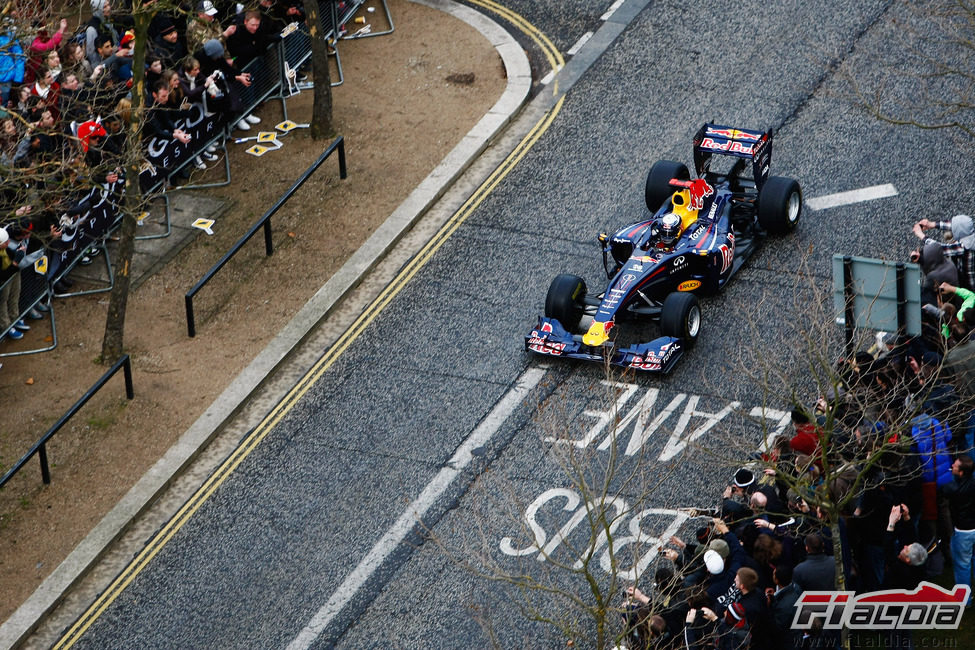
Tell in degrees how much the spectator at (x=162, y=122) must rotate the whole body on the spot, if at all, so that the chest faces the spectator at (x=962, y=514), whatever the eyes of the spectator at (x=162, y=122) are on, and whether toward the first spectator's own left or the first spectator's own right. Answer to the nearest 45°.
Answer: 0° — they already face them

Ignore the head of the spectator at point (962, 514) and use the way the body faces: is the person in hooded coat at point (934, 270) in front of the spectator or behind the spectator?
in front

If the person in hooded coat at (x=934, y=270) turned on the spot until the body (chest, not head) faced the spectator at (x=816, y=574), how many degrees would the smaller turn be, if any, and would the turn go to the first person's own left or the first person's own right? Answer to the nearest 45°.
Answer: approximately 90° to the first person's own left

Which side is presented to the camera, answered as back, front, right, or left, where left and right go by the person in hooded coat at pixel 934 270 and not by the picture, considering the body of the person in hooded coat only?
left

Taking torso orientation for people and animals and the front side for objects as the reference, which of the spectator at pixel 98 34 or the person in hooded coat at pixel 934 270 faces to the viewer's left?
the person in hooded coat

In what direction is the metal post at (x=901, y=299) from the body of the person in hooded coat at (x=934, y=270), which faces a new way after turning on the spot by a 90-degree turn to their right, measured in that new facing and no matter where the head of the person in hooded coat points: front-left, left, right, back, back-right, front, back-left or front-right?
back

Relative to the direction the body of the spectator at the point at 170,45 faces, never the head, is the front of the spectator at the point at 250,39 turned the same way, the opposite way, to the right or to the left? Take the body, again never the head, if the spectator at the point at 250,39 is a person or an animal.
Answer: the same way

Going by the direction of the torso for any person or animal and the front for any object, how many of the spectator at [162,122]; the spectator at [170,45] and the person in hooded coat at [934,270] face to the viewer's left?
1

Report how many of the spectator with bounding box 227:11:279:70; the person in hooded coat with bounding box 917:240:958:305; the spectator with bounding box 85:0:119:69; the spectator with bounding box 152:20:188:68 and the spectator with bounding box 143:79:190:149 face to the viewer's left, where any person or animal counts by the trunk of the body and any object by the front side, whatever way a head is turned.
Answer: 1

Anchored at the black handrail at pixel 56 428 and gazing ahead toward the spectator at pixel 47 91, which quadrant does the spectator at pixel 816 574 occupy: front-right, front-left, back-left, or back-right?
back-right

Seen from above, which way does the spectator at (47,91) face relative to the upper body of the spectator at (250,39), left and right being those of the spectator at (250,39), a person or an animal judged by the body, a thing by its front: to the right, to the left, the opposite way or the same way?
the same way

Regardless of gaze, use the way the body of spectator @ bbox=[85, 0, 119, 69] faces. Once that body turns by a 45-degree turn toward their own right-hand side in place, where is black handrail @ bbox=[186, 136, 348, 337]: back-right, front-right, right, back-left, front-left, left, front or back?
front-left

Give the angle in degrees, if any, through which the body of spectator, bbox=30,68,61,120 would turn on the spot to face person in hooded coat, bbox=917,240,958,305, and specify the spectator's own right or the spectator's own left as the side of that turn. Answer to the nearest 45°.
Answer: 0° — they already face them

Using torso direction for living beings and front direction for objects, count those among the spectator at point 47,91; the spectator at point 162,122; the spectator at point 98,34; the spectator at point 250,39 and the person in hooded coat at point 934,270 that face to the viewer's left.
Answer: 1

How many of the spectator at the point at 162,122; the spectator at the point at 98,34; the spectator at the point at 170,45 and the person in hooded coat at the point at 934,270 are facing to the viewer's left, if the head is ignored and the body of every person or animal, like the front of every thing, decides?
1

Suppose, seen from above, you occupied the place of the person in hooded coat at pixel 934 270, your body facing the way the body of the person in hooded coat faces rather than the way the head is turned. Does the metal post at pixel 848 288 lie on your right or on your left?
on your left

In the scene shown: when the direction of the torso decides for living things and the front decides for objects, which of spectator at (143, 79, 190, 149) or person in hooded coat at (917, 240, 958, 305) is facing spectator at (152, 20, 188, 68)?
the person in hooded coat

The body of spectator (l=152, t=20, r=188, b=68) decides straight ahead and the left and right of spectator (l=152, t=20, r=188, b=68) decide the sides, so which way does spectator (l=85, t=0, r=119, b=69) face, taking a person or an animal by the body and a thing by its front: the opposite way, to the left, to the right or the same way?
the same way

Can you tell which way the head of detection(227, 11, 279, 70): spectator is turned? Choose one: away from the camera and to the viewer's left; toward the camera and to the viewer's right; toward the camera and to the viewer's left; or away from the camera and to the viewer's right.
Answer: toward the camera and to the viewer's right

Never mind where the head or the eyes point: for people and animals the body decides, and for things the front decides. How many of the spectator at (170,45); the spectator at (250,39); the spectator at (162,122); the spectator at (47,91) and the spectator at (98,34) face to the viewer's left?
0

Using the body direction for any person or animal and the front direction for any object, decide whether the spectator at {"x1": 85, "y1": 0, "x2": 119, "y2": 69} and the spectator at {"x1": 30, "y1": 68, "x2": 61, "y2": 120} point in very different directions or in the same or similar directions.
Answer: same or similar directions

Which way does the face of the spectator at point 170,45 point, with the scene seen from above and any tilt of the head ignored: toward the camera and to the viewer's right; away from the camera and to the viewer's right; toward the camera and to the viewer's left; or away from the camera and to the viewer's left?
toward the camera and to the viewer's right
